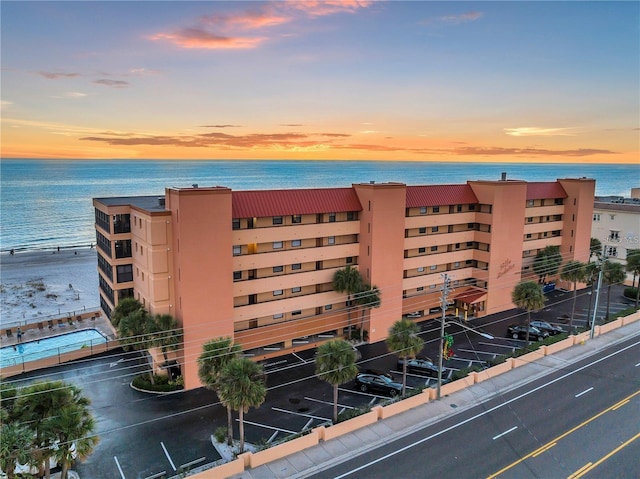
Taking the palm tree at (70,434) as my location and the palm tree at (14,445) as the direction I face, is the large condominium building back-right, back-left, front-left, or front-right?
back-right

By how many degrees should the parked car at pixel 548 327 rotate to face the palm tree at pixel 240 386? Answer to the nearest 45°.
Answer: approximately 90° to its right

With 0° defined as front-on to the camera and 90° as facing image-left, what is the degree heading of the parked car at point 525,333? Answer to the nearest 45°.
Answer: approximately 315°

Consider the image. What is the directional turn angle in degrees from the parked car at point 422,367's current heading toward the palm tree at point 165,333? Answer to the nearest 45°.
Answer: approximately 135° to its right

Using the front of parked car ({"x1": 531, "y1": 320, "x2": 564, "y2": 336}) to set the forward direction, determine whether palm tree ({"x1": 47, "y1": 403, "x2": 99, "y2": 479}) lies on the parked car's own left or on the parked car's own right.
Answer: on the parked car's own right

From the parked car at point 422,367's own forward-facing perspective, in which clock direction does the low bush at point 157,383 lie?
The low bush is roughly at 4 o'clock from the parked car.

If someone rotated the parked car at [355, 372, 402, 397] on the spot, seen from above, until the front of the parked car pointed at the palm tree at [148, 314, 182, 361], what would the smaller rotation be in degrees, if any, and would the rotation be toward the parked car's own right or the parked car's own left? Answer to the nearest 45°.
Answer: approximately 135° to the parked car's own right

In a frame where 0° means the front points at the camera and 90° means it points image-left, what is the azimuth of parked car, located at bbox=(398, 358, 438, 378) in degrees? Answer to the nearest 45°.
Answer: approximately 315°

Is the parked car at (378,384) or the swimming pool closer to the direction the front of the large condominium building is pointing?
the parked car

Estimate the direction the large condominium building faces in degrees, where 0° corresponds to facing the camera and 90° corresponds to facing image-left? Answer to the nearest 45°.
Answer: approximately 315°
